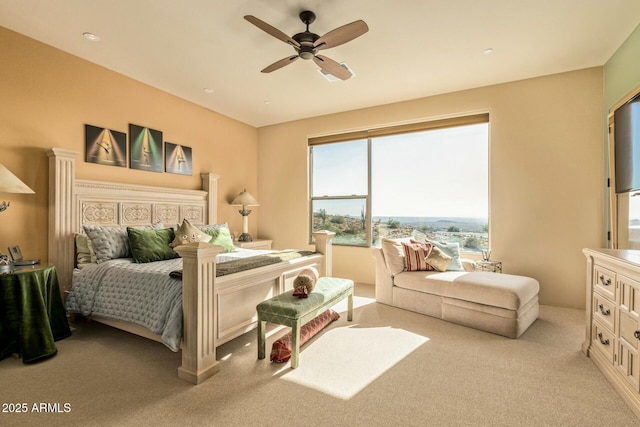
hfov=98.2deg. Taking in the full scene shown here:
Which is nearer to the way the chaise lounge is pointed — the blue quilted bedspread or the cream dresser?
the cream dresser

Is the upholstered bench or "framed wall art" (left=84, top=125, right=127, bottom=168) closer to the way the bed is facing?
the upholstered bench

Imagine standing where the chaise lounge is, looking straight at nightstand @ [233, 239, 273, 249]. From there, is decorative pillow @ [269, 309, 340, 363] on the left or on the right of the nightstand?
left

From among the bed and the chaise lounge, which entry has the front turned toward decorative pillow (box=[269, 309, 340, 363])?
the bed

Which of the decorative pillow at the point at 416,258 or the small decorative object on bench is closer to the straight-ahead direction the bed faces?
the small decorative object on bench

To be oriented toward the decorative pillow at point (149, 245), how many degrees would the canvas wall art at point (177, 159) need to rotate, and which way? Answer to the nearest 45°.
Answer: approximately 45° to its right

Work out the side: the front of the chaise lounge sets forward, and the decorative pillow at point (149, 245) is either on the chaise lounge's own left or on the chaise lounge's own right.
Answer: on the chaise lounge's own right

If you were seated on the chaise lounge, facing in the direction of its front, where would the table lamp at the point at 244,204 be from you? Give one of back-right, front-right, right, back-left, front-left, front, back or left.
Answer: back-right

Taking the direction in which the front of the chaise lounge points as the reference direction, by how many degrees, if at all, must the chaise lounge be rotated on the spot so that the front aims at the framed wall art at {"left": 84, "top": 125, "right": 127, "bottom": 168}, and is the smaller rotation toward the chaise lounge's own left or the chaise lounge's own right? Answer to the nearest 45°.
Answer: approximately 135° to the chaise lounge's own right

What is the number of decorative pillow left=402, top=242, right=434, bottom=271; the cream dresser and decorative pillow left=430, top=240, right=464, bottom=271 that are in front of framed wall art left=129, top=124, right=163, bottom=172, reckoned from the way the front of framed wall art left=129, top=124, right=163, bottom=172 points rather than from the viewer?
3
